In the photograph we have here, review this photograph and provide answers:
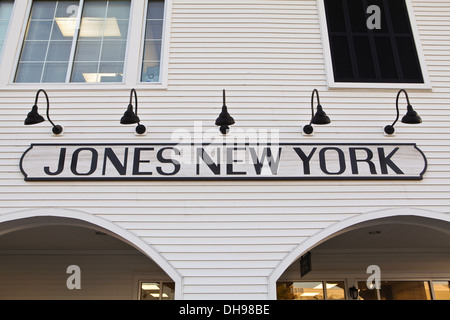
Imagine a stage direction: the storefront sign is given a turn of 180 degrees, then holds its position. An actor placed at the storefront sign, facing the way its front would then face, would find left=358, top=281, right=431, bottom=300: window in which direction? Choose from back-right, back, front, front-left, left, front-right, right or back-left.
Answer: front-right

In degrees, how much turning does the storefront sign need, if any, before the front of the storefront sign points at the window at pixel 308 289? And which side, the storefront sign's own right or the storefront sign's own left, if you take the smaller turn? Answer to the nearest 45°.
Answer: approximately 135° to the storefront sign's own left

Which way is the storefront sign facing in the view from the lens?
facing the viewer

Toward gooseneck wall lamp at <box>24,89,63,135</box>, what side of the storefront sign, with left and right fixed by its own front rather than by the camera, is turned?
right

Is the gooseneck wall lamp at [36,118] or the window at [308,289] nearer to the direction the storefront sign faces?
the gooseneck wall lamp
